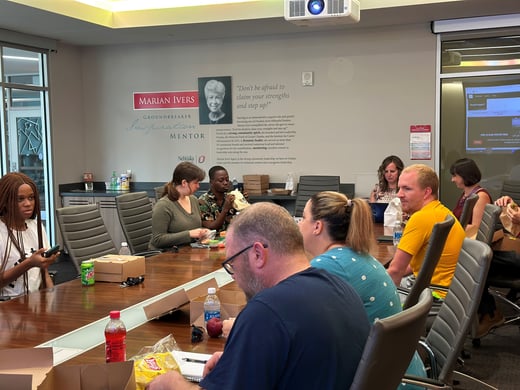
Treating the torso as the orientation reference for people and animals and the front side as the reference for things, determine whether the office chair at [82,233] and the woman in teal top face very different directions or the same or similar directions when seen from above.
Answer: very different directions

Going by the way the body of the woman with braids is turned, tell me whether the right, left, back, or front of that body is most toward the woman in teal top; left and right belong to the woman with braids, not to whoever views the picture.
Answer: front

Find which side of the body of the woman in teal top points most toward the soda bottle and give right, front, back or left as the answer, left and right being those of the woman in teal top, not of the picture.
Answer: left

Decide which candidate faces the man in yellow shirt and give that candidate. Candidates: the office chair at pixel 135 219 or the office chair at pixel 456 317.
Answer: the office chair at pixel 135 219

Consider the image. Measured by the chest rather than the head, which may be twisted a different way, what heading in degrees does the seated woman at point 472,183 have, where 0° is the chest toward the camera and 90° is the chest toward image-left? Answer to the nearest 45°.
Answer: approximately 90°

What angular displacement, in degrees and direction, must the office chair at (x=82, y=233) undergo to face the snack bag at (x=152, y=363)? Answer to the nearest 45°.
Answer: approximately 45° to its right

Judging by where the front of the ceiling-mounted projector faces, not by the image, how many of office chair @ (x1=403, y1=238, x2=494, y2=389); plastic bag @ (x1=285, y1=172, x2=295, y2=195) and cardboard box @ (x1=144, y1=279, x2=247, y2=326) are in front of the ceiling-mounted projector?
2

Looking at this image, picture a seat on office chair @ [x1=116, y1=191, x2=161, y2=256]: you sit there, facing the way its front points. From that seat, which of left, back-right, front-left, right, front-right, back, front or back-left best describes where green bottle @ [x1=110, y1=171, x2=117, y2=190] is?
back-left

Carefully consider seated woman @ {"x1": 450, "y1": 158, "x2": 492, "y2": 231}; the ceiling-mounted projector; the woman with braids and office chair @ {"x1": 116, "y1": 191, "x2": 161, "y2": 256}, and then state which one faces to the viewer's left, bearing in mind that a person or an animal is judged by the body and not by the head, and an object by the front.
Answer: the seated woman
